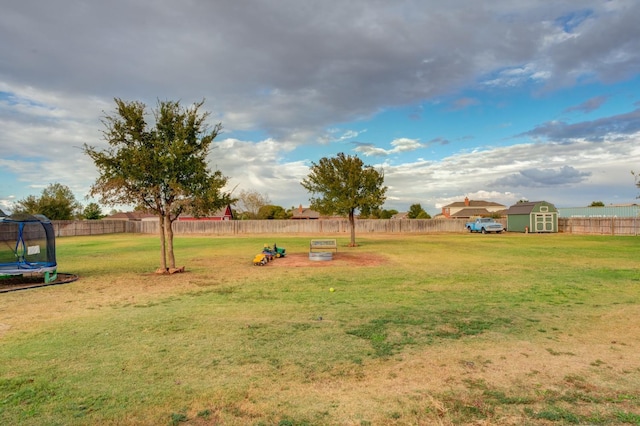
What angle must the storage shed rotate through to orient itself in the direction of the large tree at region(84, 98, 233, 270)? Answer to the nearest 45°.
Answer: approximately 45° to its right

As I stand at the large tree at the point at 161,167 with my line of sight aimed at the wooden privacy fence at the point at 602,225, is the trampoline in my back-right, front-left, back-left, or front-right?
back-left

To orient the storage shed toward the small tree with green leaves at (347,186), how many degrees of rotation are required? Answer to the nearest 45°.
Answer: approximately 90° to its right

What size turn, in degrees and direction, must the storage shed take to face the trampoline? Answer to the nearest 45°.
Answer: approximately 45° to its right

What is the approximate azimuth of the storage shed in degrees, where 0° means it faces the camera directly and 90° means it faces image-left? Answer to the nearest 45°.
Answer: approximately 315°
